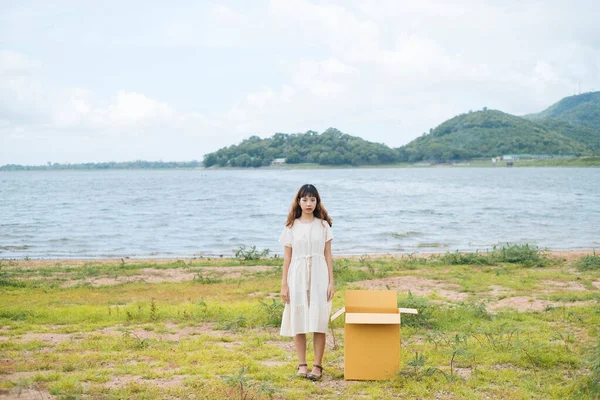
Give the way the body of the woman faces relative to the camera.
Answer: toward the camera

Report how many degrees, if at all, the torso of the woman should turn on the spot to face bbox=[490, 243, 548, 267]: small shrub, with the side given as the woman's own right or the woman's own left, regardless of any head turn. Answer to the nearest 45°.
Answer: approximately 135° to the woman's own left

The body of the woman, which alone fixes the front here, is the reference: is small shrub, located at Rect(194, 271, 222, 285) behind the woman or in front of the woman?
behind

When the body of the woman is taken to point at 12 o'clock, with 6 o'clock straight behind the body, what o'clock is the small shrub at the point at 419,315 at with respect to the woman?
The small shrub is roughly at 7 o'clock from the woman.

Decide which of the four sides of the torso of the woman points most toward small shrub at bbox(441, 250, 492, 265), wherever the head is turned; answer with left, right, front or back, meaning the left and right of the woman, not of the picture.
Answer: back
